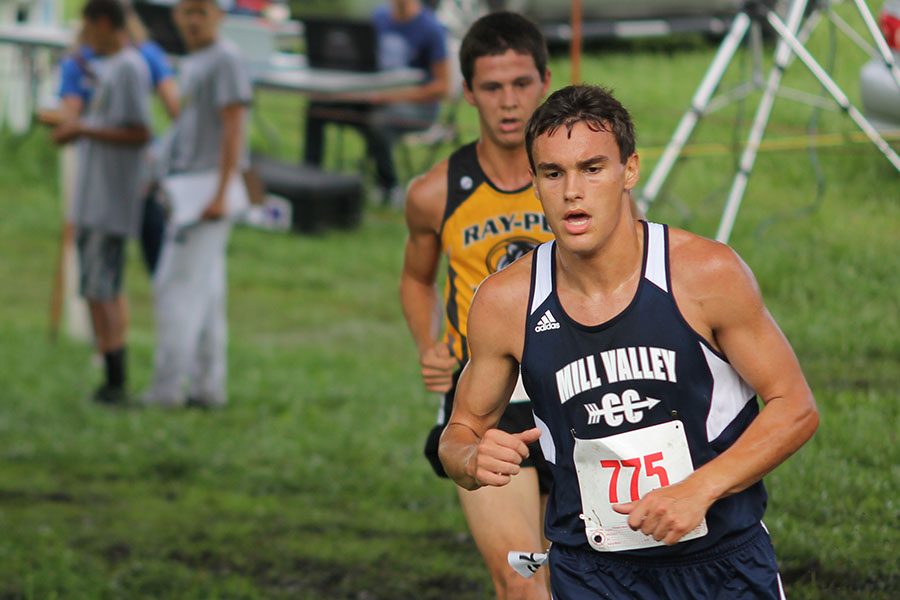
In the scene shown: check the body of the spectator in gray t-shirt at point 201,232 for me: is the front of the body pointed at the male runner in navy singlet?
no

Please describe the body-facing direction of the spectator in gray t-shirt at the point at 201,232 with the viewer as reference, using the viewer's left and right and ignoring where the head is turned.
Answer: facing the viewer and to the left of the viewer

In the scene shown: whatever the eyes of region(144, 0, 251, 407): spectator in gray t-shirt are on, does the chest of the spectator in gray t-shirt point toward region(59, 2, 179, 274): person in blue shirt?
no

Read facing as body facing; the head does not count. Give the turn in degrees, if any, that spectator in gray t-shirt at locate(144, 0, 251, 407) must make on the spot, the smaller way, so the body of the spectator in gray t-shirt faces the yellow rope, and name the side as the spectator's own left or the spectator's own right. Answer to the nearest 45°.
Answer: approximately 90° to the spectator's own left

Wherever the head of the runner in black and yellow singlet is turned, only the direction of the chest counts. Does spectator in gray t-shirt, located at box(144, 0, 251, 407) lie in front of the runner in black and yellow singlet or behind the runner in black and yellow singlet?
behind

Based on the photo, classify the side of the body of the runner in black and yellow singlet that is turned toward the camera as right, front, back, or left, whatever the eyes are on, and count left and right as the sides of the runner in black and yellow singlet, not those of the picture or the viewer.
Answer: front

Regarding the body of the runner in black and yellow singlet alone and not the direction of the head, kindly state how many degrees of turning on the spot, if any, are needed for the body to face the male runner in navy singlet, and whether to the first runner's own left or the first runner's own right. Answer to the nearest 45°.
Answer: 0° — they already face them

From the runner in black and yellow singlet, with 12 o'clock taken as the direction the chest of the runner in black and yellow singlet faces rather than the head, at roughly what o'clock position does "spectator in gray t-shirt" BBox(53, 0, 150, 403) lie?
The spectator in gray t-shirt is roughly at 5 o'clock from the runner in black and yellow singlet.

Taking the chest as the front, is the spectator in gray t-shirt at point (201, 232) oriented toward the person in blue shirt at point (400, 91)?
no

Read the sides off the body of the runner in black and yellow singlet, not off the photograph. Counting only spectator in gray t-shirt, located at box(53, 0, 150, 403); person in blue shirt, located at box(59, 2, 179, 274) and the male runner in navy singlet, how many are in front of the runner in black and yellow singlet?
1

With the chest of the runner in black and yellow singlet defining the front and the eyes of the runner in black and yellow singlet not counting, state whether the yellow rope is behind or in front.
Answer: behind

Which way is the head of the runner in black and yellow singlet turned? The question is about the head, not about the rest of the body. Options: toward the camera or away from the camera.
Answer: toward the camera

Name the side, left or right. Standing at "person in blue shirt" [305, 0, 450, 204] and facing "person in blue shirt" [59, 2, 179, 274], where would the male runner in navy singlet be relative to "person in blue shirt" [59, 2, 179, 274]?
left
